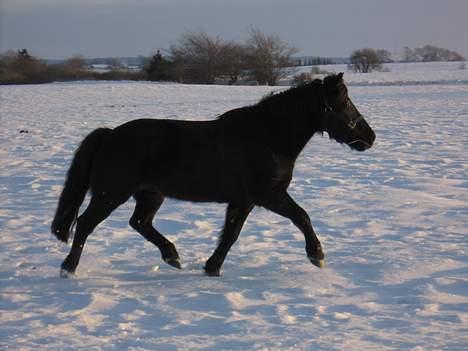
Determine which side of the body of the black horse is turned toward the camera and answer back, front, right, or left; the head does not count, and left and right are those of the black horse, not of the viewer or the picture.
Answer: right
